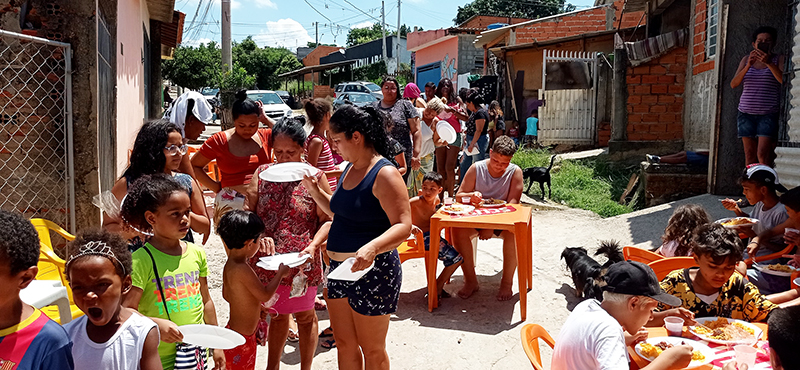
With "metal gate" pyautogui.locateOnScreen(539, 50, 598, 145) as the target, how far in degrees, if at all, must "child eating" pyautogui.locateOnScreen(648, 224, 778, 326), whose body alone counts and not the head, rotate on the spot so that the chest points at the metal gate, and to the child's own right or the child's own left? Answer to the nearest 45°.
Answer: approximately 180°

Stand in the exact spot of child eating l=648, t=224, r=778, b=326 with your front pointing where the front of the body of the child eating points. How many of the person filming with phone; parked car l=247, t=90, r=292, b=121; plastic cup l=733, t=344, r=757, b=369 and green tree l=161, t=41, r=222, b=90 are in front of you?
1

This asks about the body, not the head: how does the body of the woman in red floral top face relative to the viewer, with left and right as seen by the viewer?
facing the viewer

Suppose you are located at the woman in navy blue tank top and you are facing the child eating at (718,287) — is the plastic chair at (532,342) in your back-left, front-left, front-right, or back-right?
front-right

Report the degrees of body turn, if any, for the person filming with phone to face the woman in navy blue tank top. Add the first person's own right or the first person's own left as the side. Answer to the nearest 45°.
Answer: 0° — they already face them

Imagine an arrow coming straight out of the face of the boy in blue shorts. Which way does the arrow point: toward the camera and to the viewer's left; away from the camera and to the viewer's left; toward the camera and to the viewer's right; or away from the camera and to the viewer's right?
toward the camera and to the viewer's left

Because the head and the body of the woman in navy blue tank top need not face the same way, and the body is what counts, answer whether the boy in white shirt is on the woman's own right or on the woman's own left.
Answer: on the woman's own left

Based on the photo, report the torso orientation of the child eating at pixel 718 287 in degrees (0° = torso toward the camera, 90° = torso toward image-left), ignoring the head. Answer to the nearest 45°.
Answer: approximately 0°

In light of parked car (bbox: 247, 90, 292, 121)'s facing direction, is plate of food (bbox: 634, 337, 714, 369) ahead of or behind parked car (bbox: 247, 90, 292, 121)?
ahead

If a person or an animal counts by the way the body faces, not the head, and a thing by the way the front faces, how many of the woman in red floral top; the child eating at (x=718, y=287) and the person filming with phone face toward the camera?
3

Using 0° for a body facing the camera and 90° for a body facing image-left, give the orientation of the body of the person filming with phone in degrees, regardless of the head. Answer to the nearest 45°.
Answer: approximately 0°

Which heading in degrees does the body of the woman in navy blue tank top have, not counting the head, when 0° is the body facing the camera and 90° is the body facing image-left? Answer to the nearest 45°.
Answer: approximately 45°

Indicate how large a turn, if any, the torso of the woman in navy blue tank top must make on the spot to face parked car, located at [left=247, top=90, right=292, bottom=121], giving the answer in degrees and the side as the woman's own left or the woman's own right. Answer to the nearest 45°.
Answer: approximately 135° to the woman's own right

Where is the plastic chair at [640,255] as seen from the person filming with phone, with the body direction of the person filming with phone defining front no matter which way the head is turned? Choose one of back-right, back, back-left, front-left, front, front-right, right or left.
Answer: front

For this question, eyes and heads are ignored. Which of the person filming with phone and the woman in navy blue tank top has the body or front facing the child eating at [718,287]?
the person filming with phone

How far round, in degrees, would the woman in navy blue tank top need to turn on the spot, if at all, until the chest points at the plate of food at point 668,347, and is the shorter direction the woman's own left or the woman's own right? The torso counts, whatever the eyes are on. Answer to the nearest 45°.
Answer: approximately 90° to the woman's own left
